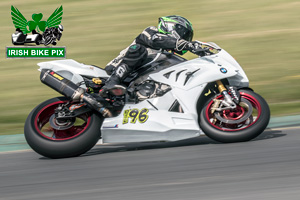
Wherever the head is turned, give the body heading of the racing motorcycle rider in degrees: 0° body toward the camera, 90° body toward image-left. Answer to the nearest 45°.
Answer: approximately 270°

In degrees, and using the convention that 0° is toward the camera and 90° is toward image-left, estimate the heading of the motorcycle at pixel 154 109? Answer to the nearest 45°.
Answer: approximately 270°
